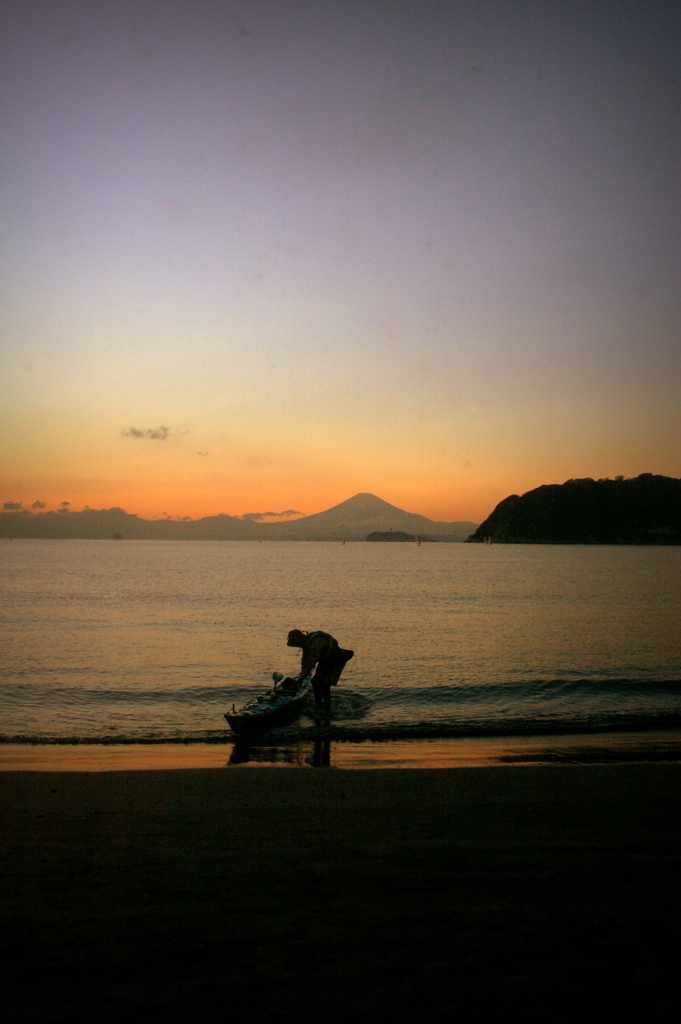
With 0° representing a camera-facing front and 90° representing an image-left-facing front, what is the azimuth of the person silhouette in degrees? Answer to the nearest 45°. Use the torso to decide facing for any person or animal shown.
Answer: approximately 90°
